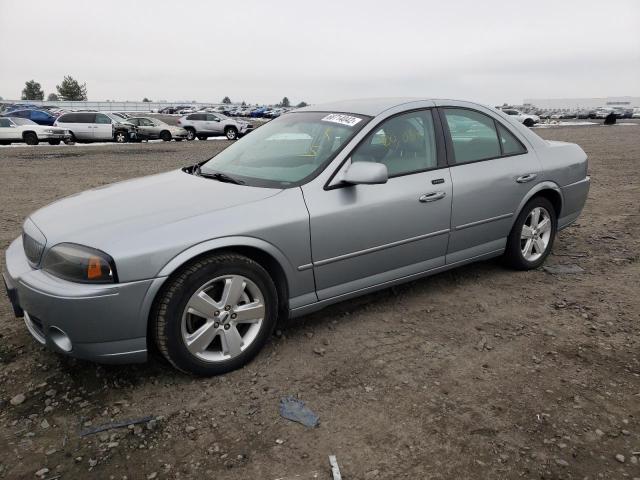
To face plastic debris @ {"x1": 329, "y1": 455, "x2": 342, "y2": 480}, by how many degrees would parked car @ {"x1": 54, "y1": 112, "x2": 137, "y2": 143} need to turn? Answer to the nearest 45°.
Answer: approximately 90° to its right

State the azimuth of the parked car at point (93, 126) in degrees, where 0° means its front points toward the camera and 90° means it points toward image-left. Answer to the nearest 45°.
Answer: approximately 270°

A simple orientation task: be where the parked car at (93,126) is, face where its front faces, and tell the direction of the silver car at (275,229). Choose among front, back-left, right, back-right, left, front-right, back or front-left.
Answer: right

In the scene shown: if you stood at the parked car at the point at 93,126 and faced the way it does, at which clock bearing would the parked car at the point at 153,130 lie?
the parked car at the point at 153,130 is roughly at 11 o'clock from the parked car at the point at 93,126.

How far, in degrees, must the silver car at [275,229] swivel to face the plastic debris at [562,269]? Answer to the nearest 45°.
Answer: approximately 180°

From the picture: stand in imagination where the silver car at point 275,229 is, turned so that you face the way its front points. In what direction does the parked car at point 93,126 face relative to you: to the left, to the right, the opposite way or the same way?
the opposite way

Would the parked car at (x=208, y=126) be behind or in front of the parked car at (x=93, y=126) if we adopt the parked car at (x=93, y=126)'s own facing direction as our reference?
in front

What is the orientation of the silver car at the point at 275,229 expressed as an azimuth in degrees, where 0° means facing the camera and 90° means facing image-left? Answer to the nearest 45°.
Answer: approximately 45°

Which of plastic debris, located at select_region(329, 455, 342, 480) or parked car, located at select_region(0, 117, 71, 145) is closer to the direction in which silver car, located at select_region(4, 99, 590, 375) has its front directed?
the plastic debris

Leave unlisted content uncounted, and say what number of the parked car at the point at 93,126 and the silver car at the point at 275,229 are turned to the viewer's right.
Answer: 1

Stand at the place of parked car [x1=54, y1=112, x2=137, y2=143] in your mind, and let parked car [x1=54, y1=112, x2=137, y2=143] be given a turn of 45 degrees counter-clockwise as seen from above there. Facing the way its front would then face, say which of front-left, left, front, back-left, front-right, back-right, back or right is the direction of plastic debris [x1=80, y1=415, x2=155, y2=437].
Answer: back-right

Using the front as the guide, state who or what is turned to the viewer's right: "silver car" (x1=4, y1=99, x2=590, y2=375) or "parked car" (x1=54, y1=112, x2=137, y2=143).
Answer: the parked car

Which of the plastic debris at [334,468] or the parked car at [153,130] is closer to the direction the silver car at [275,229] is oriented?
the plastic debris
